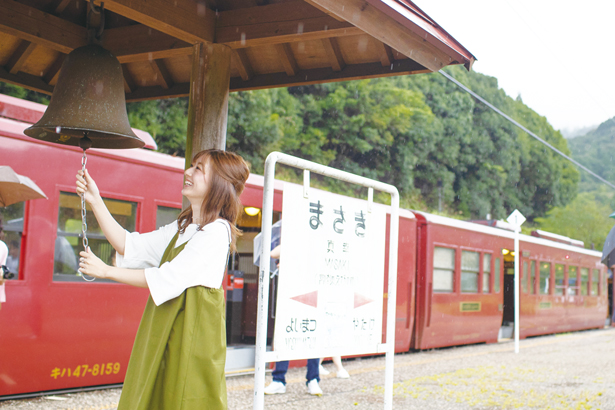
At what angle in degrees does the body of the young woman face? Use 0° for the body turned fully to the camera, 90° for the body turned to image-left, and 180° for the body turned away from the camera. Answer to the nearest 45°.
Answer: approximately 90°

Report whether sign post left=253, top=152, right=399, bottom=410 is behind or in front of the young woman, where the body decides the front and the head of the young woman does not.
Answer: behind

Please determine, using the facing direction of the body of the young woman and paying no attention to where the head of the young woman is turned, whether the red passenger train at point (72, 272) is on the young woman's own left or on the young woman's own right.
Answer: on the young woman's own right

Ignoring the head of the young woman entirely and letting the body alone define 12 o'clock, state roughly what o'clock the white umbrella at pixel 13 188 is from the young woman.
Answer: The white umbrella is roughly at 2 o'clock from the young woman.
